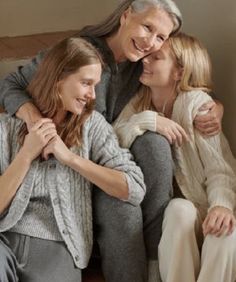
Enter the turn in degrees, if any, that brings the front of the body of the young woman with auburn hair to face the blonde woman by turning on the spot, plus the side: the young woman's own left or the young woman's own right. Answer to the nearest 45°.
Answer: approximately 90° to the young woman's own left

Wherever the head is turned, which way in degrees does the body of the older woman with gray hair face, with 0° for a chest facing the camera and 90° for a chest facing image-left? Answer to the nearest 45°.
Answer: approximately 0°

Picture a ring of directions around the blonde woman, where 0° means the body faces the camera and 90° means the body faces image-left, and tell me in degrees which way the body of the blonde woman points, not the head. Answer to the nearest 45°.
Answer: approximately 45°
